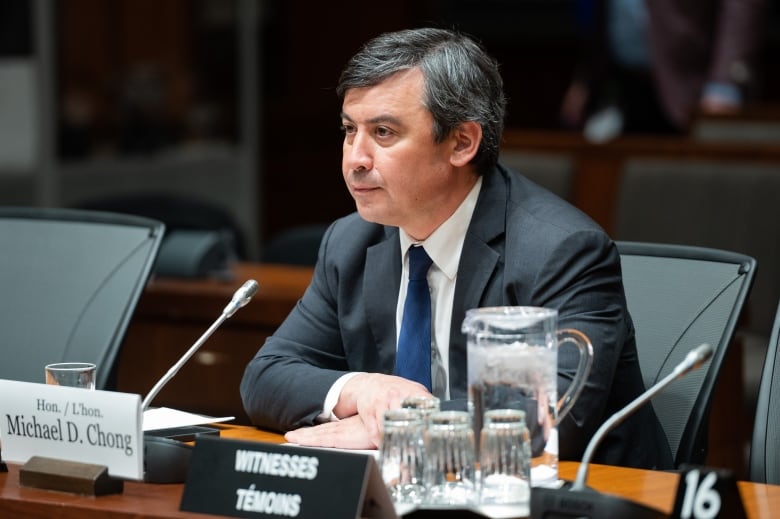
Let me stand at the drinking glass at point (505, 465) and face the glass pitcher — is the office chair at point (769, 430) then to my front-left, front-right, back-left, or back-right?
front-right

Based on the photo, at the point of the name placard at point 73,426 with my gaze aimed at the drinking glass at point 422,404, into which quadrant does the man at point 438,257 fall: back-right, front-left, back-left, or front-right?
front-left

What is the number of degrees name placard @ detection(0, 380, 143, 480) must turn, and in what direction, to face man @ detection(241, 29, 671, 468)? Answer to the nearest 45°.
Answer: approximately 180°

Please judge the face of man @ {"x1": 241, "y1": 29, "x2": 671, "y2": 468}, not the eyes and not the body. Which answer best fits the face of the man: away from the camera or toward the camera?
toward the camera

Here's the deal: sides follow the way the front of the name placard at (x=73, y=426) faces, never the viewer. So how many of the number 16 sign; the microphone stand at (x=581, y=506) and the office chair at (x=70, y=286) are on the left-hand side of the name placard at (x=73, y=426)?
2

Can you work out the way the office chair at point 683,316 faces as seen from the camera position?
facing the viewer and to the left of the viewer

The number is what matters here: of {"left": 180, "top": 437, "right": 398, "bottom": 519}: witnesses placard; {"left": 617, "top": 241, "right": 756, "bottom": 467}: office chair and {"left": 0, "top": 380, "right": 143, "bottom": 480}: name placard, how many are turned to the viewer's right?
0

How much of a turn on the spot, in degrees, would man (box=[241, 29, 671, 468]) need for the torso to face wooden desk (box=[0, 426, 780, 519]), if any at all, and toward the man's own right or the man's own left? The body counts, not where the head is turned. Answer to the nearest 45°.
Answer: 0° — they already face it

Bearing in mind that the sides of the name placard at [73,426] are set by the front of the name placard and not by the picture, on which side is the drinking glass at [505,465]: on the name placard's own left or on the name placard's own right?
on the name placard's own left

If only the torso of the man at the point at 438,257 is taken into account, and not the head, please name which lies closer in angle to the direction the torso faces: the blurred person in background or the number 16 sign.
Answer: the number 16 sign

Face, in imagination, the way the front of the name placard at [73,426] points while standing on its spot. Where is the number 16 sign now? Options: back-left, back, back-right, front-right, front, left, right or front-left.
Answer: left
